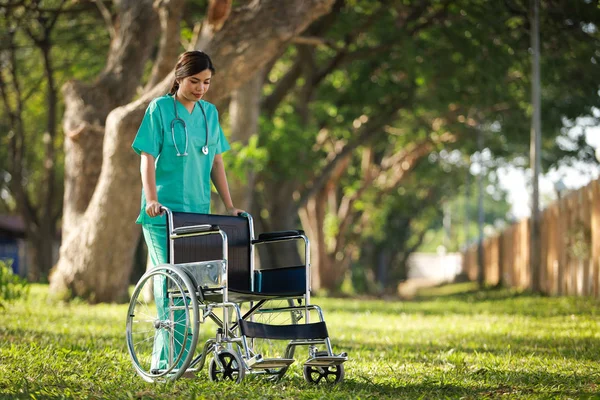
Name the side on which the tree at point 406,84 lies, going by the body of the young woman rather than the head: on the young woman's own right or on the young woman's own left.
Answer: on the young woman's own left

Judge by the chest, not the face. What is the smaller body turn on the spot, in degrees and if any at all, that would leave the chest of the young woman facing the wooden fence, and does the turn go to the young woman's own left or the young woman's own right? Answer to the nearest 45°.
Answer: approximately 90° to the young woman's own left

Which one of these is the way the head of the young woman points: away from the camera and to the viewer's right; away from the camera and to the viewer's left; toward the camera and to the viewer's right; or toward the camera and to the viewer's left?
toward the camera and to the viewer's right

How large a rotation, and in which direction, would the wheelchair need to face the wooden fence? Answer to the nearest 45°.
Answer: approximately 90° to its left

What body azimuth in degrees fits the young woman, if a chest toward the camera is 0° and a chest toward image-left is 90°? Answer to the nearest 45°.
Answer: approximately 315°

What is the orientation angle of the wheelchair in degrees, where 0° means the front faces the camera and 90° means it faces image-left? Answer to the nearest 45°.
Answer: approximately 315°

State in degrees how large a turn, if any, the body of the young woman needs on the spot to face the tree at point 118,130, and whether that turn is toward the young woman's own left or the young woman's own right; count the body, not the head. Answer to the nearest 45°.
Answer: approximately 135° to the young woman's own left

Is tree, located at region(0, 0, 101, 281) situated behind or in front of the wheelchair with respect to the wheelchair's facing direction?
behind
